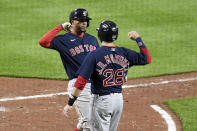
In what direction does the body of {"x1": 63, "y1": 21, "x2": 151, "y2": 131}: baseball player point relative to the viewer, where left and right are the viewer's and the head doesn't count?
facing away from the viewer

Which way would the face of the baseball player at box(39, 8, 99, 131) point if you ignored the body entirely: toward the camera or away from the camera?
toward the camera

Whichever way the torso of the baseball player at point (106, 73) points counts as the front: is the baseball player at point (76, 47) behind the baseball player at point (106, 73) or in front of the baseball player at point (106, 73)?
in front
